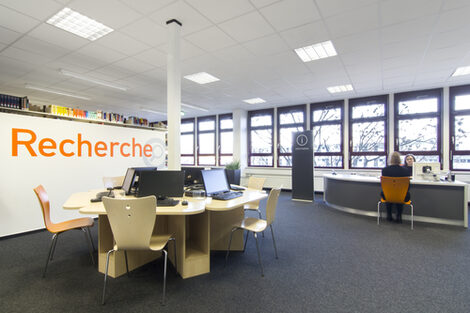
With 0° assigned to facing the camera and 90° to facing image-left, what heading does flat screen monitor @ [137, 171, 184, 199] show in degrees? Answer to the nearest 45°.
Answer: approximately 0°

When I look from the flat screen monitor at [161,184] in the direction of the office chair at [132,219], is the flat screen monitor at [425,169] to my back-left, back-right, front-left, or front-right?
back-left

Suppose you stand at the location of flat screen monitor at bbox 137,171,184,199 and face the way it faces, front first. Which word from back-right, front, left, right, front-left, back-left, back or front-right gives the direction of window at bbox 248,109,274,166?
back-left

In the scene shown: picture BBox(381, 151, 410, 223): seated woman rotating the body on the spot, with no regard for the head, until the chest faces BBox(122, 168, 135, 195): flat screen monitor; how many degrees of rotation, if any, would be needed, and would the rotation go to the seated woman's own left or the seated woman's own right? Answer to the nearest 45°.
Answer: approximately 135° to the seated woman's own left

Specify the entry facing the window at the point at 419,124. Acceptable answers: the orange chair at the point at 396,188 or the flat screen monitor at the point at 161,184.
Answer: the orange chair

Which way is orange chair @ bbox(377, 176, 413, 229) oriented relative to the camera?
away from the camera

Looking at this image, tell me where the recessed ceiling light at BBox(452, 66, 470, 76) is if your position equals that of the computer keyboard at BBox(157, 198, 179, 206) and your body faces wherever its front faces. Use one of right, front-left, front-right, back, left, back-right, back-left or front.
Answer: left

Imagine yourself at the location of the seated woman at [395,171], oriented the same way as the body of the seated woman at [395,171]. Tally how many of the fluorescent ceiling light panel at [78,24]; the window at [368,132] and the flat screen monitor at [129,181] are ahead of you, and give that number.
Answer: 1

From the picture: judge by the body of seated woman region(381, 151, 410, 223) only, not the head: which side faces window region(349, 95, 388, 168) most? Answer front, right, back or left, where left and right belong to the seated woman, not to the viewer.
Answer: front

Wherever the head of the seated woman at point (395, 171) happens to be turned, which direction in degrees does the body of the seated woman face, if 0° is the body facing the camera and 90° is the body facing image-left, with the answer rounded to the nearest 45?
approximately 180°

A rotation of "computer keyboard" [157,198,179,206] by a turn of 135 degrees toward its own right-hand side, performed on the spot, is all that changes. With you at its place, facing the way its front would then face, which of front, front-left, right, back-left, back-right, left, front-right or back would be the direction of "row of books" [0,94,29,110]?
front

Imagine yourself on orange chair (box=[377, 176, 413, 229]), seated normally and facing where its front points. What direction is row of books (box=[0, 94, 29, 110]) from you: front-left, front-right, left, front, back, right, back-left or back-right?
back-left

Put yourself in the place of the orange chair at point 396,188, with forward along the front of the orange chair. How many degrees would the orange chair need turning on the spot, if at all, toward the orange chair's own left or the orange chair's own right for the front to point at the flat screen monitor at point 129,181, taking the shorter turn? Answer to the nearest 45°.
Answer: approximately 135° to the orange chair's own left
